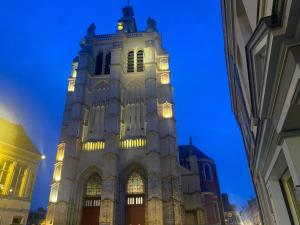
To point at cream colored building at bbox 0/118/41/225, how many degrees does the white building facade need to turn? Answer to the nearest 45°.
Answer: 0° — it already faces it

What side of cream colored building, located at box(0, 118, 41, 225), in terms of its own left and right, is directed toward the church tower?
left

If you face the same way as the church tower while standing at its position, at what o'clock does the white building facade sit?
The white building facade is roughly at 12 o'clock from the church tower.

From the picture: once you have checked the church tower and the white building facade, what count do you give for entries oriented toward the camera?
1

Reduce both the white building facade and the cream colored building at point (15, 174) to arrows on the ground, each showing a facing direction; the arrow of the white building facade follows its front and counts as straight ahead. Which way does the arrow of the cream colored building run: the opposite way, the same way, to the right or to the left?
the opposite way

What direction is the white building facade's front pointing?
to the viewer's left

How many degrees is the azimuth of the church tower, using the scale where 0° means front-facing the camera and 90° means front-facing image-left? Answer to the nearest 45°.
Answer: approximately 0°
